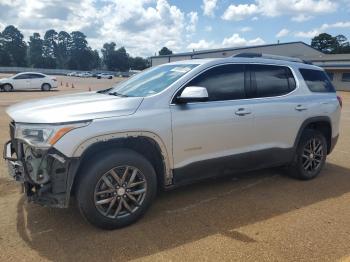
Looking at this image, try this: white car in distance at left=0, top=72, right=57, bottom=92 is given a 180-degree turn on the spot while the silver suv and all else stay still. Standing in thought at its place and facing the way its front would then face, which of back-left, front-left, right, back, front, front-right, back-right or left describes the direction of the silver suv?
right

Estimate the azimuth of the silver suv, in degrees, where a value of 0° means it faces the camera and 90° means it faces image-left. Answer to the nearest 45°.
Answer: approximately 45°

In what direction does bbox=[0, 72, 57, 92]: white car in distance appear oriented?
to the viewer's left
